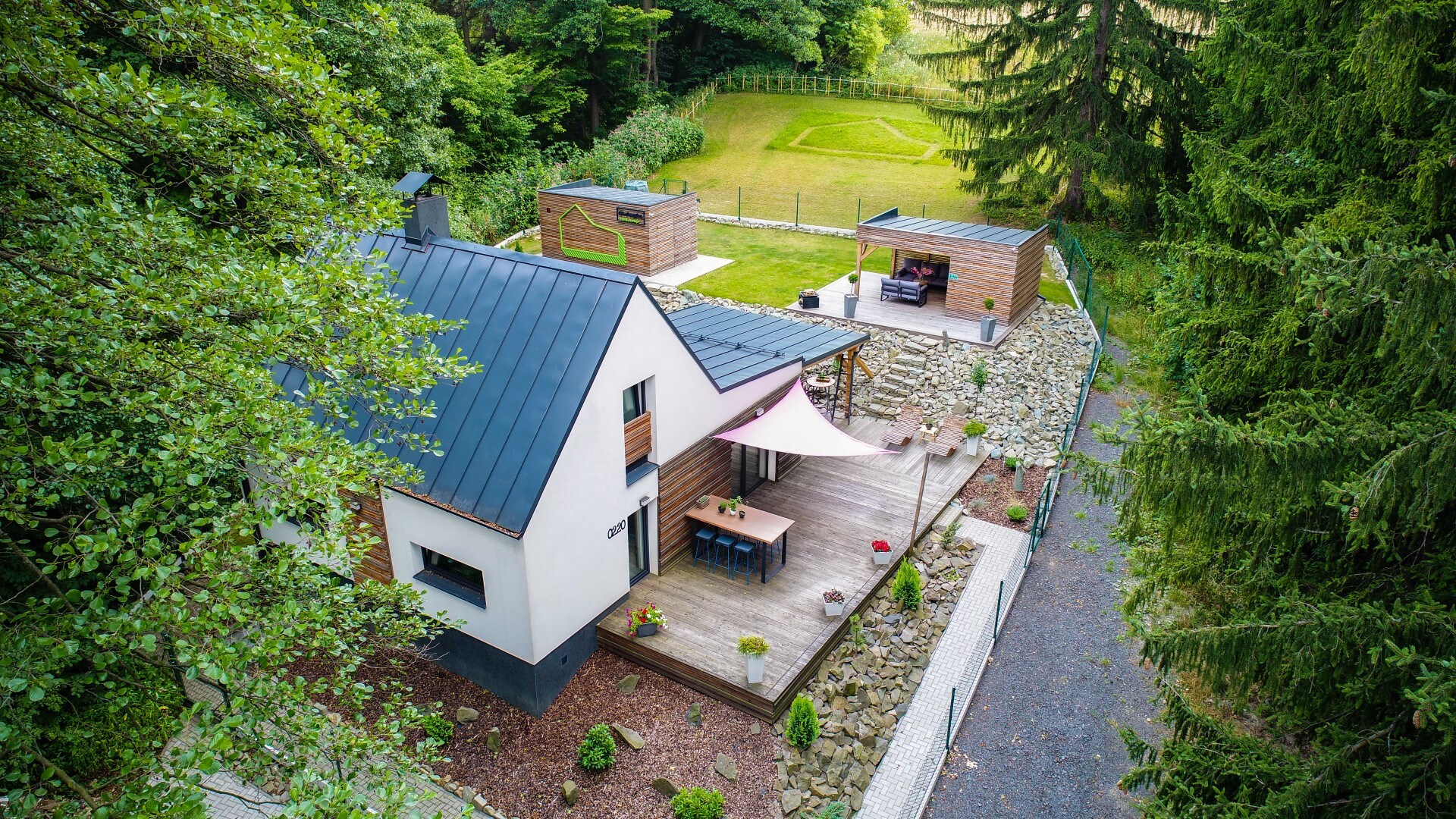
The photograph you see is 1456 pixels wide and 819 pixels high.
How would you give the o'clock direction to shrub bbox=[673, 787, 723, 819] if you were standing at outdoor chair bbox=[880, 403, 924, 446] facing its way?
The shrub is roughly at 11 o'clock from the outdoor chair.

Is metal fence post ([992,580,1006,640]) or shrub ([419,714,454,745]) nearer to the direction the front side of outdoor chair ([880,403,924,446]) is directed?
the shrub

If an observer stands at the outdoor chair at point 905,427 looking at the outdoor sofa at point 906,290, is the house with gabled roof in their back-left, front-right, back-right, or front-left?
back-left

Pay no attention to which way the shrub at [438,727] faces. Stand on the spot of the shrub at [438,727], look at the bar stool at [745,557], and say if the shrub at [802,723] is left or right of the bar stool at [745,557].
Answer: right

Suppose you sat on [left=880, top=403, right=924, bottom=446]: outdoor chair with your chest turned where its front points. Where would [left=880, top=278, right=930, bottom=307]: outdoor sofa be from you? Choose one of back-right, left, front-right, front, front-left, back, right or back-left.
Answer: back-right
